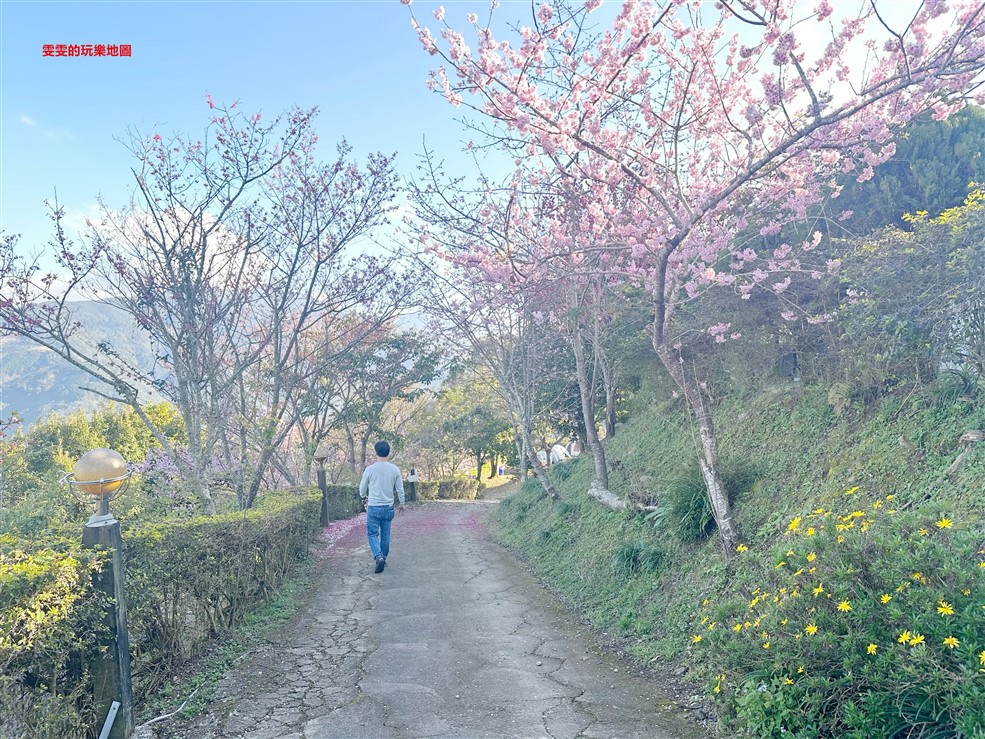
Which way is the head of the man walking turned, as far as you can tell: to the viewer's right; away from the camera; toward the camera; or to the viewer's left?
away from the camera

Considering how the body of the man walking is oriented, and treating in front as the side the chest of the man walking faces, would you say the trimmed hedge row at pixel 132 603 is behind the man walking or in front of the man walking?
behind

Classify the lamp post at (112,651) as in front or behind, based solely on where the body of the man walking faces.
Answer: behind

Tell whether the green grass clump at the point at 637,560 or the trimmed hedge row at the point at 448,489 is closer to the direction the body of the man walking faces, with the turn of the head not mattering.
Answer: the trimmed hedge row

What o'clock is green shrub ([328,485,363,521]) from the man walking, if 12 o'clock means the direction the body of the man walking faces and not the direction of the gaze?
The green shrub is roughly at 12 o'clock from the man walking.

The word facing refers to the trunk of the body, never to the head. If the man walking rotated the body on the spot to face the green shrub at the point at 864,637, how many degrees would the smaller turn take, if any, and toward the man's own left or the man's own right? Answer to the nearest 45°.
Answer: approximately 180°

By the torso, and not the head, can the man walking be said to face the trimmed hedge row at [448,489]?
yes

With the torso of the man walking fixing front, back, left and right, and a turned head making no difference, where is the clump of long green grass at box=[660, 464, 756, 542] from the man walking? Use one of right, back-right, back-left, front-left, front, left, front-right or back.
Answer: back-right

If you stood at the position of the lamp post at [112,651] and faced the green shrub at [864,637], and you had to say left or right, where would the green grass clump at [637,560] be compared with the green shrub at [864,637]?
left

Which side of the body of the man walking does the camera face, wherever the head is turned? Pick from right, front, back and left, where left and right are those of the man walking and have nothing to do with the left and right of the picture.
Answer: back

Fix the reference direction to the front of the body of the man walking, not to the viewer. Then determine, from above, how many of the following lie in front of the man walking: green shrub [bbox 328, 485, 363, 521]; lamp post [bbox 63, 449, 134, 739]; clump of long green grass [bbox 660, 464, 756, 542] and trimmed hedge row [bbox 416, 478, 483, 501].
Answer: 2

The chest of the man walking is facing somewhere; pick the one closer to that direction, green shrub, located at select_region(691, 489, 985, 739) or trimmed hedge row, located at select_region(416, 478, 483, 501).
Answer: the trimmed hedge row

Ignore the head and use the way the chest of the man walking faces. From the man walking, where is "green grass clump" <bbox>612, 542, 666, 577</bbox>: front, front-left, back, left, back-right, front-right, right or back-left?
back-right

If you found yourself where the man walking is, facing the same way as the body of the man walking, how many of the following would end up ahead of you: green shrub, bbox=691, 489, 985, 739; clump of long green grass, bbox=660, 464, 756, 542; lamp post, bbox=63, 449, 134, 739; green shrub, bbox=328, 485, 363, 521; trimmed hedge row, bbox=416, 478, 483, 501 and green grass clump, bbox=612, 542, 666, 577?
2
